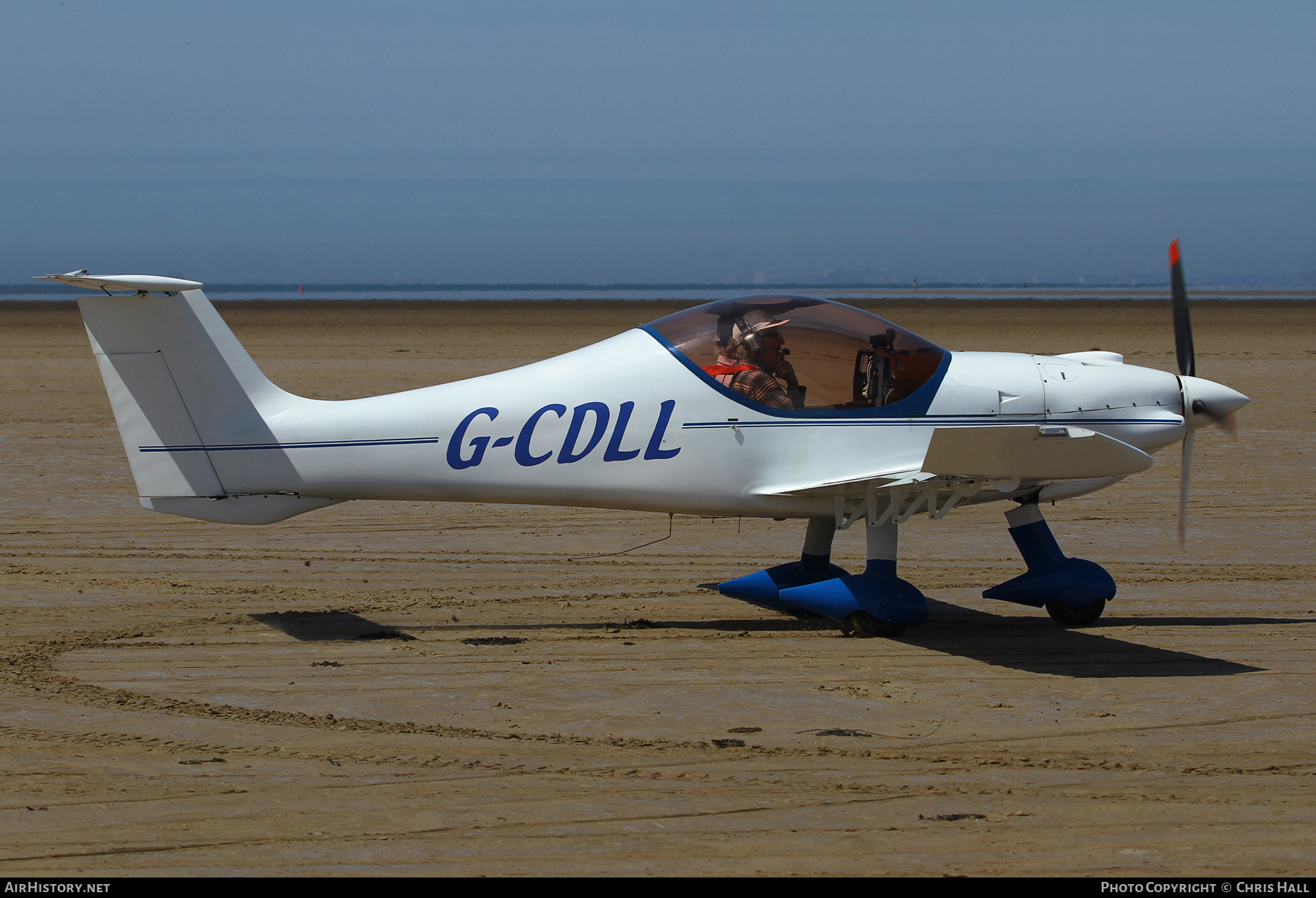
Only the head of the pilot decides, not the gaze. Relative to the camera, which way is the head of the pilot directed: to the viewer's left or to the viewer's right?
to the viewer's right

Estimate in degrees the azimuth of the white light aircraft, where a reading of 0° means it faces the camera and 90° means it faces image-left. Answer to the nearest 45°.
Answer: approximately 270°

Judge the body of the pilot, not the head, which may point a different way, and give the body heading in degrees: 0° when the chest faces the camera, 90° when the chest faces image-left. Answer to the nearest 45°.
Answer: approximately 270°
